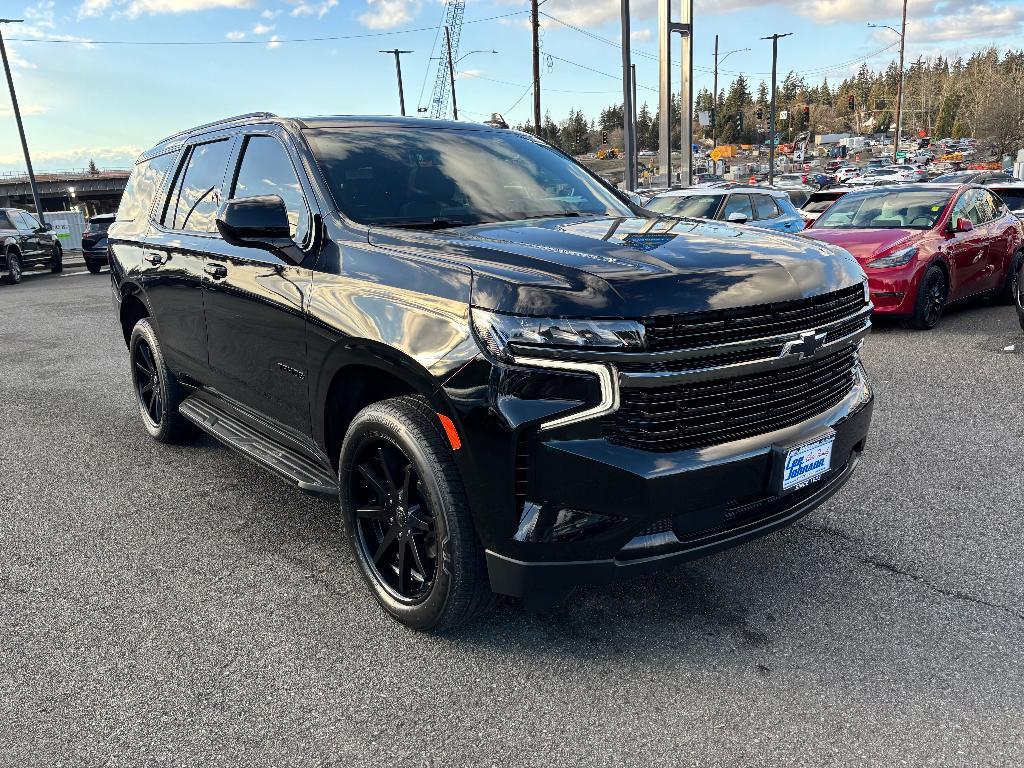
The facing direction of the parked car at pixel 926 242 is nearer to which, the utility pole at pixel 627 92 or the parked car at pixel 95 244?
the parked car

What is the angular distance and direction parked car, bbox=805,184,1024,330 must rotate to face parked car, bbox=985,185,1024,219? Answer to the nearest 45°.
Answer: approximately 135° to its right

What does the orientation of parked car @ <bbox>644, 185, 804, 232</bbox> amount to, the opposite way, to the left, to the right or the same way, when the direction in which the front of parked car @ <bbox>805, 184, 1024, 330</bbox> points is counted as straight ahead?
the same way

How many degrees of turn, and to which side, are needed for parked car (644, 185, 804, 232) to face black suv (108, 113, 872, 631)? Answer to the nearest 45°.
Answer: approximately 45° to its left

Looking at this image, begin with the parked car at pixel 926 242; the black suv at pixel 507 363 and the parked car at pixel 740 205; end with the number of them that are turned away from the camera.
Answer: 0

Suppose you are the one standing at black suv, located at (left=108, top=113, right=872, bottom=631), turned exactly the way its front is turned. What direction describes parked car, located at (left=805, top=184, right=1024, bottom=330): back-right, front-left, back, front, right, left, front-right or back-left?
left

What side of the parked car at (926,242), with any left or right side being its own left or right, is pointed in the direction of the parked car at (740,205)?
right

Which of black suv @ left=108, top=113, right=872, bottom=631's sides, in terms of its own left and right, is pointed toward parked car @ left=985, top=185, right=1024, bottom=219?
left

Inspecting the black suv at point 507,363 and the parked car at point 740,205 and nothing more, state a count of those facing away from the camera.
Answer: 0

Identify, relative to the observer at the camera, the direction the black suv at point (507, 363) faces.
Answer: facing the viewer and to the right of the viewer

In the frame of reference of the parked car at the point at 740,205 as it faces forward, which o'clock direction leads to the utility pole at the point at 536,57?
The utility pole is roughly at 4 o'clock from the parked car.

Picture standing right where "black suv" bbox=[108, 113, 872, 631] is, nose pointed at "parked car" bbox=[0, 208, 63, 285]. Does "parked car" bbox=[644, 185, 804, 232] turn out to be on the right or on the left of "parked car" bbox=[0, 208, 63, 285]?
right

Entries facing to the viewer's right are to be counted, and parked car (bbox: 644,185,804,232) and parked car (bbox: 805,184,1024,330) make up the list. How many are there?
0

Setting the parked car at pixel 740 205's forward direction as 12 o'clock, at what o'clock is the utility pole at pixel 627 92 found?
The utility pole is roughly at 4 o'clock from the parked car.

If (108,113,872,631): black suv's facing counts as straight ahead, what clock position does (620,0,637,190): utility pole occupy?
The utility pole is roughly at 8 o'clock from the black suv.

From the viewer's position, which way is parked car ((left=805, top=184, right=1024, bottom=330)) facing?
facing the viewer and to the left of the viewer

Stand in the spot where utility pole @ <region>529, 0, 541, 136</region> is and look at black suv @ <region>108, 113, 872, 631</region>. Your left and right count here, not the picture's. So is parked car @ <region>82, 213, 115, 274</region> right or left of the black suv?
right
